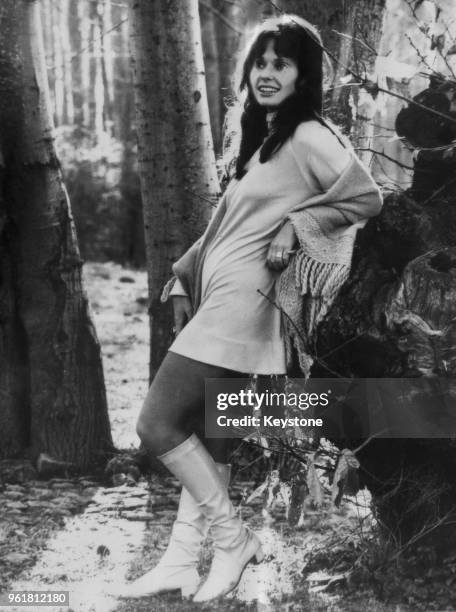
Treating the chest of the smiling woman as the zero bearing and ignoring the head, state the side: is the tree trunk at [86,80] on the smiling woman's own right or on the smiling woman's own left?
on the smiling woman's own right

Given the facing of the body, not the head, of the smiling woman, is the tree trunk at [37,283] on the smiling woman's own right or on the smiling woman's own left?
on the smiling woman's own right

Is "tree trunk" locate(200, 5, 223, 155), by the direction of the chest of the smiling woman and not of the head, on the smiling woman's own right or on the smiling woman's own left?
on the smiling woman's own right

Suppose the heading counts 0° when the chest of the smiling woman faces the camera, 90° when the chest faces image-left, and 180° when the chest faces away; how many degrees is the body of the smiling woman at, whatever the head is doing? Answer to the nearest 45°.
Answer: approximately 45°

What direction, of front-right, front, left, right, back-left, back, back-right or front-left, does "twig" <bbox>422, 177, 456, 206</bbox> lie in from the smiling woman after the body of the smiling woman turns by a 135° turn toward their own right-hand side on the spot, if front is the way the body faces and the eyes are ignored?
right

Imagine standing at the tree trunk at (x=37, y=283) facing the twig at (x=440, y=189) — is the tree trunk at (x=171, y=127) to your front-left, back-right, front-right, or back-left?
front-left

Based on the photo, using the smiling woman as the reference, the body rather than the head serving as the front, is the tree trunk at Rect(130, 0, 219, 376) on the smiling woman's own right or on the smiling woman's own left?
on the smiling woman's own right
